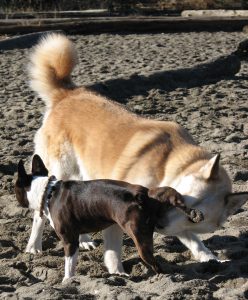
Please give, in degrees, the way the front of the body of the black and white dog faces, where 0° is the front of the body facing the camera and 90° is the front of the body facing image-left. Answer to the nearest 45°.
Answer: approximately 90°
